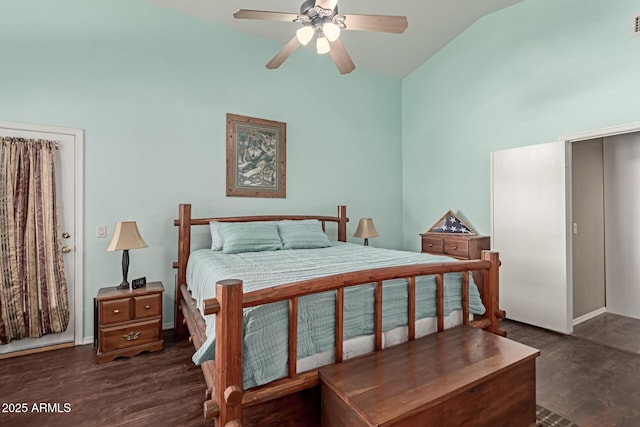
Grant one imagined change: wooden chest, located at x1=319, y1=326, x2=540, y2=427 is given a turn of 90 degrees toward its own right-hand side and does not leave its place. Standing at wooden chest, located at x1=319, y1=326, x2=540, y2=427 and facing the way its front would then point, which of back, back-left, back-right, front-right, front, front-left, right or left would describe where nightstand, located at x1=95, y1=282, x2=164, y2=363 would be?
front-right

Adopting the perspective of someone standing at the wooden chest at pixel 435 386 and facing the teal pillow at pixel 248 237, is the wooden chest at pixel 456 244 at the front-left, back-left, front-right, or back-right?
front-right

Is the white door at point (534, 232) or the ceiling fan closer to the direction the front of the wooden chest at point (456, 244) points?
the ceiling fan

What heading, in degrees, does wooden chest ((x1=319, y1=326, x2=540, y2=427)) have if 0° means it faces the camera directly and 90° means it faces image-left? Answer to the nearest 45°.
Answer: approximately 315°

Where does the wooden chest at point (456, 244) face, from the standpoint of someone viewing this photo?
facing the viewer and to the left of the viewer

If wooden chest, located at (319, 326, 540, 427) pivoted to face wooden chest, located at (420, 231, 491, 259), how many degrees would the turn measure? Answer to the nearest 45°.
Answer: approximately 135° to its left

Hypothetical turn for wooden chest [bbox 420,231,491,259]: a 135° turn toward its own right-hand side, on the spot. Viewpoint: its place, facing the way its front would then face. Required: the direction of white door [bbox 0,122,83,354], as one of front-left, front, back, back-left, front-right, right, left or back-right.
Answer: back-left

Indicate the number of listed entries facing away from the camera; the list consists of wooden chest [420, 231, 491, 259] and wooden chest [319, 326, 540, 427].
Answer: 0

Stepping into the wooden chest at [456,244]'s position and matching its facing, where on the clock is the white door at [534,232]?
The white door is roughly at 8 o'clock from the wooden chest.

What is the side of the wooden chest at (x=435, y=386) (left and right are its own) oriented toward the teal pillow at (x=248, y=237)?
back
